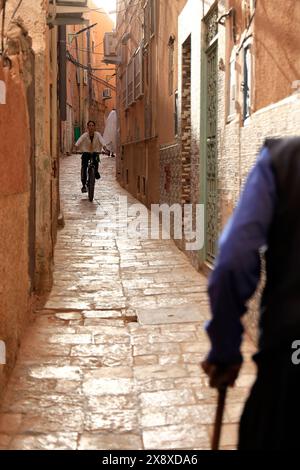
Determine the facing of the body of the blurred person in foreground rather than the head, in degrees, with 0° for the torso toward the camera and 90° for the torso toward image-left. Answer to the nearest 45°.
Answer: approximately 180°

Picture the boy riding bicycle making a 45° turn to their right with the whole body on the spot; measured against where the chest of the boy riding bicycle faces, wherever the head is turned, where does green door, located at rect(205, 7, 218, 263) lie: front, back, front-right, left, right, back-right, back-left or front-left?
front-left

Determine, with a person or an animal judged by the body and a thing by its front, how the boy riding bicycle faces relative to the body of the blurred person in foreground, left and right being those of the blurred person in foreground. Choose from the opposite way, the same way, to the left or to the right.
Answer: the opposite way

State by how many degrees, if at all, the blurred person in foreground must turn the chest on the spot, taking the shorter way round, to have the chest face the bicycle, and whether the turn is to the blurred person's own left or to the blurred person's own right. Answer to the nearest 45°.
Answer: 0° — they already face it

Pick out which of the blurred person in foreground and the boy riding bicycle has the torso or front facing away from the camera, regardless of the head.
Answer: the blurred person in foreground

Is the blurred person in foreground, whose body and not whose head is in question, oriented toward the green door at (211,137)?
yes

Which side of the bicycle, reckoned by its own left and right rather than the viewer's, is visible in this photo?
front

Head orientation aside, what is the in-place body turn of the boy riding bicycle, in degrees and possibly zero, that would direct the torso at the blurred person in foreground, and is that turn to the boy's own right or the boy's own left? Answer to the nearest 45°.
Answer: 0° — they already face them

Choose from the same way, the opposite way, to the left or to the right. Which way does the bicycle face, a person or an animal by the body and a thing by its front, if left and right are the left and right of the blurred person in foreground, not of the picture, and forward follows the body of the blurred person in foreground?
the opposite way

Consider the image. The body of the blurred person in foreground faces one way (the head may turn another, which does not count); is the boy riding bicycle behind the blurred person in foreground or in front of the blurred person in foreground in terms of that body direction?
in front

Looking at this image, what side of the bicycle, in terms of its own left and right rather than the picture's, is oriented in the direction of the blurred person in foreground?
front

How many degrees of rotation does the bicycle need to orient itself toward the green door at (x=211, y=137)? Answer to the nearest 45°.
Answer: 0° — it already faces it
